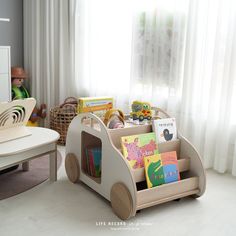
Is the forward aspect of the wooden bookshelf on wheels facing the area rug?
no

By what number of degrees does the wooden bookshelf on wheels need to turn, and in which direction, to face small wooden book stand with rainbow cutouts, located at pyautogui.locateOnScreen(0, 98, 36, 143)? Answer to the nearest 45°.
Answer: approximately 135° to its right

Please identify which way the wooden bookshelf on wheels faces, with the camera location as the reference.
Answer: facing the viewer and to the right of the viewer
